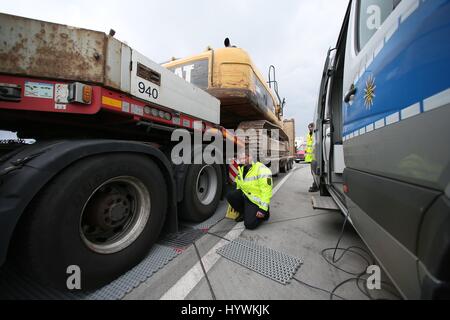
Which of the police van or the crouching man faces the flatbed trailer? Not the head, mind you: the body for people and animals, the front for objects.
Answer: the crouching man

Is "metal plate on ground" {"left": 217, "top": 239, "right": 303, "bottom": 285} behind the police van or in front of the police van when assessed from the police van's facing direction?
behind

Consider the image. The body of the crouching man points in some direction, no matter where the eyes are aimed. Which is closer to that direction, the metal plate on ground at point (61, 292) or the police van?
the metal plate on ground

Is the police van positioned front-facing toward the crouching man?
no

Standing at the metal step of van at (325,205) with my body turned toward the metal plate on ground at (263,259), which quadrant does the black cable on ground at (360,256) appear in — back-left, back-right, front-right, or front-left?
front-left

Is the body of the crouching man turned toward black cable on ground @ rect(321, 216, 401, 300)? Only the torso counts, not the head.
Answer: no

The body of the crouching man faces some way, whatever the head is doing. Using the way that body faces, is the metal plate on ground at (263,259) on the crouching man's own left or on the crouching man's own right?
on the crouching man's own left

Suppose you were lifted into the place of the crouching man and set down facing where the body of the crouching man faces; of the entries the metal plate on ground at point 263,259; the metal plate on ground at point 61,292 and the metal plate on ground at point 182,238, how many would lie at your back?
0

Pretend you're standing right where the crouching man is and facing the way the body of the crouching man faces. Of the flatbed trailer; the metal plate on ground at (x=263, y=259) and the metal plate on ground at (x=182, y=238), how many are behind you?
0

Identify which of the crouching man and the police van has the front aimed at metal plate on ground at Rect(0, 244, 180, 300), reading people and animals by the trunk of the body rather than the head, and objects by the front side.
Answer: the crouching man
